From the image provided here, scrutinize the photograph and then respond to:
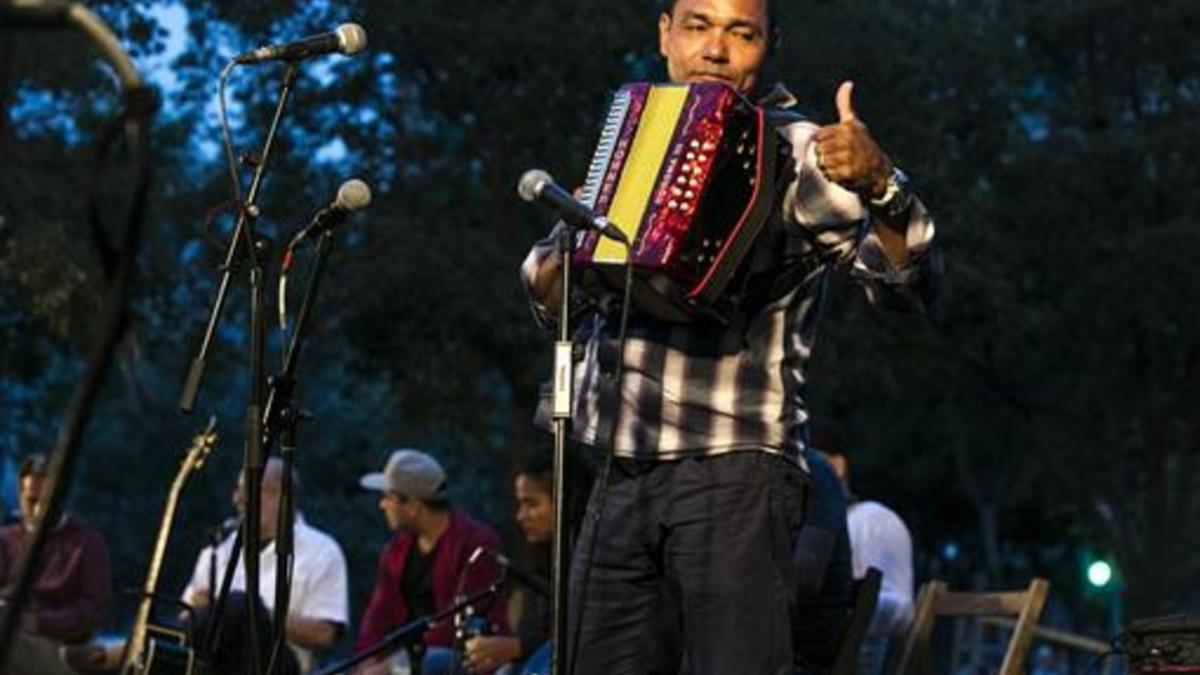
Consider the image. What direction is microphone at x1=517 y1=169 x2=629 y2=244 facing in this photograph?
to the viewer's left

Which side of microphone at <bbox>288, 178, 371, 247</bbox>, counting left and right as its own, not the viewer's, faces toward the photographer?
right

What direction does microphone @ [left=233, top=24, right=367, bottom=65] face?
to the viewer's right

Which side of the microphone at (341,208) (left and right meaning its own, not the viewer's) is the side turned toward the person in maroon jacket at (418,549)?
left

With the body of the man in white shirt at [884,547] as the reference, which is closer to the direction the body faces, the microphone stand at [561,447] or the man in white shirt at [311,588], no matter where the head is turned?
the man in white shirt
